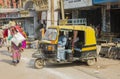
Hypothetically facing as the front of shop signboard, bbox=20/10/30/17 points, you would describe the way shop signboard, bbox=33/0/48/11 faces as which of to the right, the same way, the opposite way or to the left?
the same way

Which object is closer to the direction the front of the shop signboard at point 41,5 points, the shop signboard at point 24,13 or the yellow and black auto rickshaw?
the yellow and black auto rickshaw

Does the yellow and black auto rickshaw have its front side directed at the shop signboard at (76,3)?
no

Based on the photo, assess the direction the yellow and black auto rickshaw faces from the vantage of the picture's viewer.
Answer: facing the viewer and to the left of the viewer

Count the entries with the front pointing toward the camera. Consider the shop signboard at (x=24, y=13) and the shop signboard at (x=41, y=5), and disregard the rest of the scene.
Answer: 2

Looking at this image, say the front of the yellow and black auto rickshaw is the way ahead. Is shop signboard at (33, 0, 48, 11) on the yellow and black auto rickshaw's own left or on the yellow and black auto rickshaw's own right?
on the yellow and black auto rickshaw's own right

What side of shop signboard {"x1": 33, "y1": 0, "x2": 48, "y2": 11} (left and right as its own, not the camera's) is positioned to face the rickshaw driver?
front

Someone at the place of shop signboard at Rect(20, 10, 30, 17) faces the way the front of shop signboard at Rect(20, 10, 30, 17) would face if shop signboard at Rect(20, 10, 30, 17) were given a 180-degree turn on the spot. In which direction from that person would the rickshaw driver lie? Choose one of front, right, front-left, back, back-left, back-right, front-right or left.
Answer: back

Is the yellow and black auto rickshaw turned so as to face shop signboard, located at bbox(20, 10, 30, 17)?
no

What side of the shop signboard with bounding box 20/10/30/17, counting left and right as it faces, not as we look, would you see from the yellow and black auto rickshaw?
front

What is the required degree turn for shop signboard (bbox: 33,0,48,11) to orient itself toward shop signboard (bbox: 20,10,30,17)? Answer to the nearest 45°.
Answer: approximately 135° to its right

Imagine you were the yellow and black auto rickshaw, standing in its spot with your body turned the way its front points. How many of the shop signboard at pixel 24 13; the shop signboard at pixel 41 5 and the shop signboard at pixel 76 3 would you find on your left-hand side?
0

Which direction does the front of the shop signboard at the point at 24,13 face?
toward the camera
